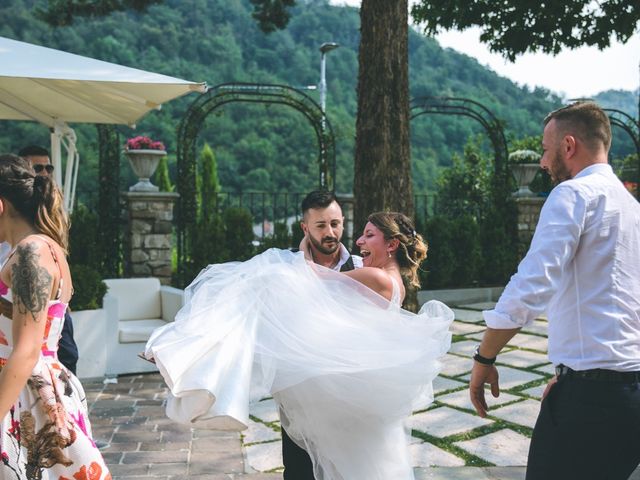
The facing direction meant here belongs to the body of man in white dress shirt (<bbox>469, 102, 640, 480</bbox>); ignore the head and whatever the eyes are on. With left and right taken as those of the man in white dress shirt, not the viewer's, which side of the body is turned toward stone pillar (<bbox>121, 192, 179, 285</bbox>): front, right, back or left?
front

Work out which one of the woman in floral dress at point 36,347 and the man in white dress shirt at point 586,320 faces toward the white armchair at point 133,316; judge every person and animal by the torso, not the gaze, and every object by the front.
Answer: the man in white dress shirt

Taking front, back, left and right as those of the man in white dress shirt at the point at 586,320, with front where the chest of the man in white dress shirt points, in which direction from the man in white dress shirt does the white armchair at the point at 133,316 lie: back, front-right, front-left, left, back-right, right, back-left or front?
front

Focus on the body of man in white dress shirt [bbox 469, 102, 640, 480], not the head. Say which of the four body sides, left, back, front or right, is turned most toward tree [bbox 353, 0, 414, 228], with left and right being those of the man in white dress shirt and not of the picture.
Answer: front

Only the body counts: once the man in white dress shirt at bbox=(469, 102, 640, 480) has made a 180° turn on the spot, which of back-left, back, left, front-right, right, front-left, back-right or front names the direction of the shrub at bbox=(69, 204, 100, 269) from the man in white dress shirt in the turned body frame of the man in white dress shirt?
back

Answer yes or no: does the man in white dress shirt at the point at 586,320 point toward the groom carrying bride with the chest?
yes

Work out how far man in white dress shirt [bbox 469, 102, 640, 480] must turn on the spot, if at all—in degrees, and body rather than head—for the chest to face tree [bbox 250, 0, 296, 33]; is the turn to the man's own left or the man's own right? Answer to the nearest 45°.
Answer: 0° — they already face it

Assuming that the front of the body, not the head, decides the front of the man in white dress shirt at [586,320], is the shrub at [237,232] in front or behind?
in front
